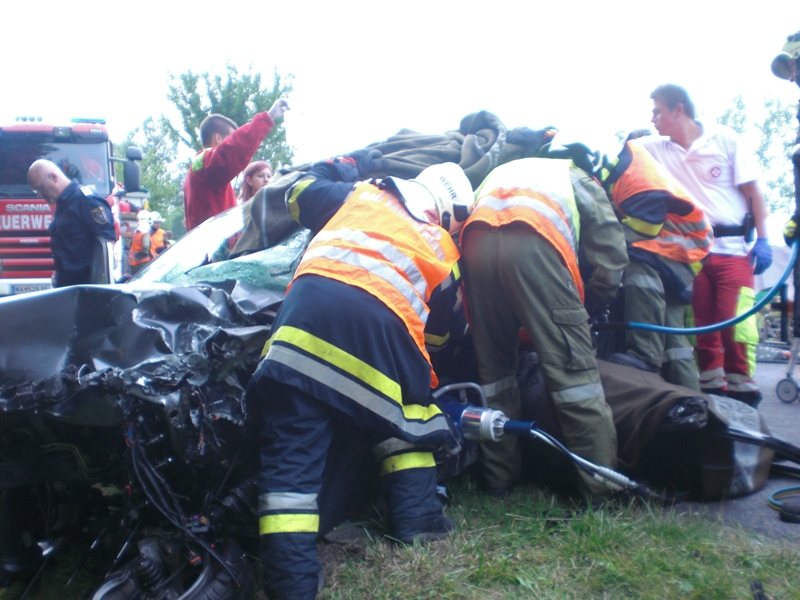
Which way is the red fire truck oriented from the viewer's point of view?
toward the camera

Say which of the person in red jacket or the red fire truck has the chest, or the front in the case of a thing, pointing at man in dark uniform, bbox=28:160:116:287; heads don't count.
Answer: the red fire truck

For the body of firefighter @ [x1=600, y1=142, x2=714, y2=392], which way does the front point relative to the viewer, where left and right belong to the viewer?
facing to the left of the viewer

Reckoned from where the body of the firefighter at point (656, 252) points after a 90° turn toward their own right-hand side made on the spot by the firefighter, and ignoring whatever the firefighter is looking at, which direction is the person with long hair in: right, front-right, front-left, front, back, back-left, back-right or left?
left

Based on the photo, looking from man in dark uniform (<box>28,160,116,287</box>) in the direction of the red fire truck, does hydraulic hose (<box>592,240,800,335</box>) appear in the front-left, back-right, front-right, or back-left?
back-right

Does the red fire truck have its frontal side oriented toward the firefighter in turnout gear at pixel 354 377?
yes

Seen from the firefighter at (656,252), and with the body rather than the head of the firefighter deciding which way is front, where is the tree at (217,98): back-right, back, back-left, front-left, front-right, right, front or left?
front-right

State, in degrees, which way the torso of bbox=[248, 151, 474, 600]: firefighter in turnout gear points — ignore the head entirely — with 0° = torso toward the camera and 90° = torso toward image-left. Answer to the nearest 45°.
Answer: approximately 225°

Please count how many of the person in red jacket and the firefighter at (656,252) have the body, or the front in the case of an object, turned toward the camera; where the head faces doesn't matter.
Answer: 0

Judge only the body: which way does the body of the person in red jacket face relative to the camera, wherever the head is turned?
to the viewer's right

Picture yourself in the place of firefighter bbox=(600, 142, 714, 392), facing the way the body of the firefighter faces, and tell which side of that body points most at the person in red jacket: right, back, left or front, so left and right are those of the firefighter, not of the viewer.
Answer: front
